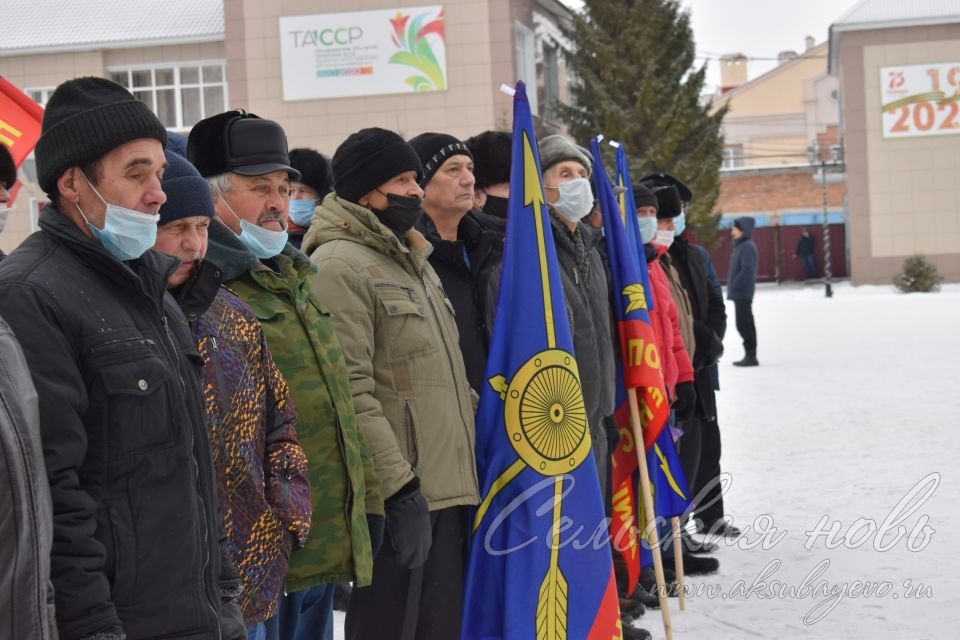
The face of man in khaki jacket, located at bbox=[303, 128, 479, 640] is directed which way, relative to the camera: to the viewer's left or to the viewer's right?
to the viewer's right

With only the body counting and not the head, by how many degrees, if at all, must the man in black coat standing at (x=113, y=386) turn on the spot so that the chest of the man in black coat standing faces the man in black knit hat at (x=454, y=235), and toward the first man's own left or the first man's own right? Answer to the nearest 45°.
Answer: approximately 90° to the first man's own left

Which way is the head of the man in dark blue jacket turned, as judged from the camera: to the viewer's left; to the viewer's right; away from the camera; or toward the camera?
to the viewer's left

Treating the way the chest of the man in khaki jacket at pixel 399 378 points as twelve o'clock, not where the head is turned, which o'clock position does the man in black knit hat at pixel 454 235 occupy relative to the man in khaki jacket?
The man in black knit hat is roughly at 8 o'clock from the man in khaki jacket.
